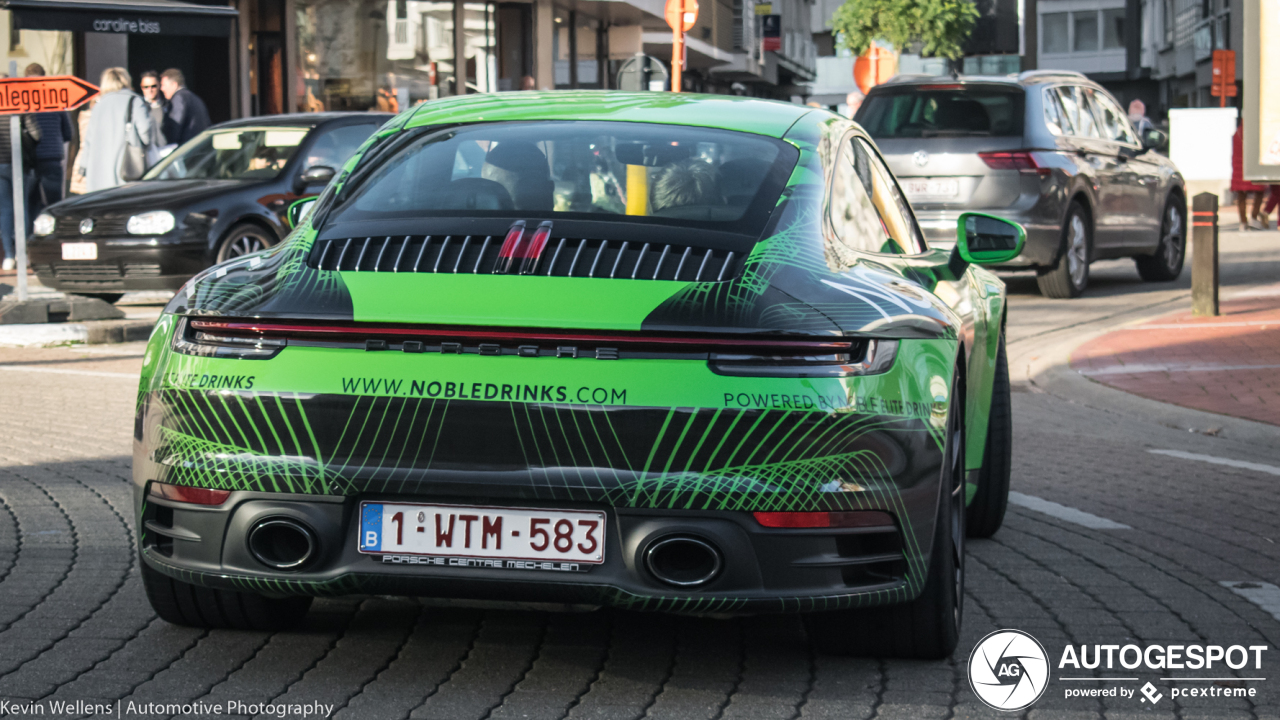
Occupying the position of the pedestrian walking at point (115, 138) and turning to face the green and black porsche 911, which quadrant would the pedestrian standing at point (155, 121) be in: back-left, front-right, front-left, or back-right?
back-left

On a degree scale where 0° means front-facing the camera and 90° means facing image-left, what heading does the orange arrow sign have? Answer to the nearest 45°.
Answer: approximately 0°

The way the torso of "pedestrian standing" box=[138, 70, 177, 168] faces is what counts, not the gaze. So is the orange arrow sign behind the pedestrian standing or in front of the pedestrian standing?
in front

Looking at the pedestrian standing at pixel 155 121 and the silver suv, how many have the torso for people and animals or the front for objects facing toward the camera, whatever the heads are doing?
1

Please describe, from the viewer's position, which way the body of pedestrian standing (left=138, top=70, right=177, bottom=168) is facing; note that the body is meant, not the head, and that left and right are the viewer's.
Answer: facing the viewer

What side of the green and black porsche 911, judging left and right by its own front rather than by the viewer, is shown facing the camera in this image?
back

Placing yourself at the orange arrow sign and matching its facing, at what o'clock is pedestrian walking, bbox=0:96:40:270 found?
The pedestrian walking is roughly at 6 o'clock from the orange arrow sign.

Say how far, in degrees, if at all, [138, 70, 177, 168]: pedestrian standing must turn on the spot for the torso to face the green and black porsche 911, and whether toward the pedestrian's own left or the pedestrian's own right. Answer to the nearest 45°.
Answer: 0° — they already face it

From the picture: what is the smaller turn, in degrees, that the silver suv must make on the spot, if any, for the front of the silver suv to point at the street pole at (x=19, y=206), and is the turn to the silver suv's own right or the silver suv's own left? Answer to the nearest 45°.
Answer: approximately 180°

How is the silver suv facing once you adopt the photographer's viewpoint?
facing away from the viewer and to the right of the viewer
